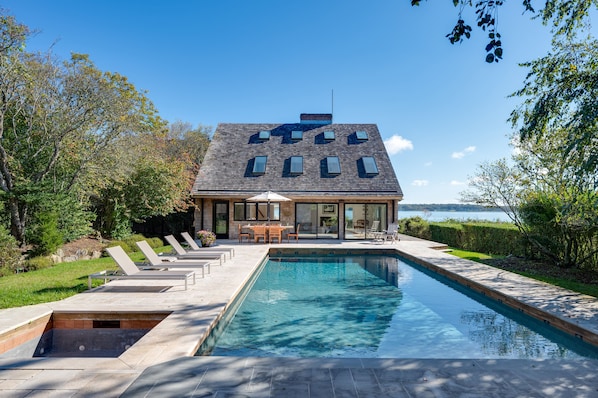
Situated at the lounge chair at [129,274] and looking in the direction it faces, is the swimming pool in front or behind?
in front

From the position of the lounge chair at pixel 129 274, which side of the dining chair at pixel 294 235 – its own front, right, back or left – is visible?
left

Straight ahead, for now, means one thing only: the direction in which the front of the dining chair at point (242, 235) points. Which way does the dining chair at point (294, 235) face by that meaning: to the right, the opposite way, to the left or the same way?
the opposite way

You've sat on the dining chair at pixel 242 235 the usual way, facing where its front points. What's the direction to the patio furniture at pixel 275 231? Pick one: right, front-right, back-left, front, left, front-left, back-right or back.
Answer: front-right

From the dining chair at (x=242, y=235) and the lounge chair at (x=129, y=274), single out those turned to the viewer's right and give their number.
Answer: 2

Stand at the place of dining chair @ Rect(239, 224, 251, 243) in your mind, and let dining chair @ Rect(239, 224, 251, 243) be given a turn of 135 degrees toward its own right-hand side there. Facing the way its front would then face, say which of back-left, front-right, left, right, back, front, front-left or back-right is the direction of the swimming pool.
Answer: front-left

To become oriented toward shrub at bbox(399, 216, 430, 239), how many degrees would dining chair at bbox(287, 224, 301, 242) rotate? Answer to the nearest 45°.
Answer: approximately 135° to its right

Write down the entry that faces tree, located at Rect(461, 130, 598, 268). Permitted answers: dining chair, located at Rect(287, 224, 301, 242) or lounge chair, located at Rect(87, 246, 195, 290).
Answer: the lounge chair

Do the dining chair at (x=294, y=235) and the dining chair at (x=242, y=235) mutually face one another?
yes

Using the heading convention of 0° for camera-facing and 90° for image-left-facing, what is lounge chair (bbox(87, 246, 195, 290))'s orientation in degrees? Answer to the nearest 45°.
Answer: approximately 270°

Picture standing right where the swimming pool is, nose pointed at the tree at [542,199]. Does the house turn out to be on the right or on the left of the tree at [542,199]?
left

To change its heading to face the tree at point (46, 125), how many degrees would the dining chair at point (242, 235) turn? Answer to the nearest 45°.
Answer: approximately 135° to its right

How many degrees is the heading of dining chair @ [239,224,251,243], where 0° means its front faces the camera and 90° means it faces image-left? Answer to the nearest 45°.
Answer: approximately 270°

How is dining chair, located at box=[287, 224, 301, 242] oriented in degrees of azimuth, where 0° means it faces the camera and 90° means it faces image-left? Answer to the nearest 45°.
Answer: approximately 90°

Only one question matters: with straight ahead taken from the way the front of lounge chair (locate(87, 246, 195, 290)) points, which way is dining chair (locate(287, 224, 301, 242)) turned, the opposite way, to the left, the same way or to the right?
the opposite way

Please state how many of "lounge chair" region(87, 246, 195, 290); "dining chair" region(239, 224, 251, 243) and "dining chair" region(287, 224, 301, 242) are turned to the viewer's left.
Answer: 1

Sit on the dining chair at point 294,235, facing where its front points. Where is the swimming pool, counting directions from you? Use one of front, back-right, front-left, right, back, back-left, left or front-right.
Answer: left
